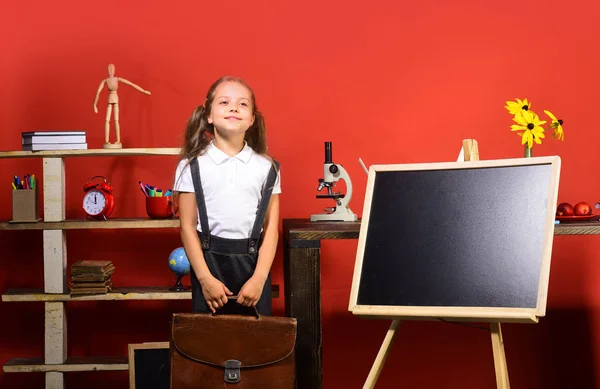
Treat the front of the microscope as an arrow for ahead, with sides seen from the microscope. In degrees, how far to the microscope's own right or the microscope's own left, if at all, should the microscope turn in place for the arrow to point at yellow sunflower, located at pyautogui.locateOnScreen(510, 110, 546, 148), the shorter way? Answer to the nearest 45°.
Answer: approximately 180°

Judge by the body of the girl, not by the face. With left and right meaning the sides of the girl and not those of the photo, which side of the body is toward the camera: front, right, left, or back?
front

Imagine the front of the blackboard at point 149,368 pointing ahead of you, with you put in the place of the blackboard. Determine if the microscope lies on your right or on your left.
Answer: on your left

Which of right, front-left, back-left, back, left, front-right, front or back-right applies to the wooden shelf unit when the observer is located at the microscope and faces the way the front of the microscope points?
front

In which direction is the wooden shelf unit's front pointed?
toward the camera

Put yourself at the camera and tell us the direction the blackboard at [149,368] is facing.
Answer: facing the viewer

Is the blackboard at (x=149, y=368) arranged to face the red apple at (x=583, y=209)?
no

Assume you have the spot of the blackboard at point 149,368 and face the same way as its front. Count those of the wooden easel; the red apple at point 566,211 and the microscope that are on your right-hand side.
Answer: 0

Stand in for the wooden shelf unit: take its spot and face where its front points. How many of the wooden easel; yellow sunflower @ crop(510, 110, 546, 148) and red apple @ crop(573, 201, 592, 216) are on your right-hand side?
0

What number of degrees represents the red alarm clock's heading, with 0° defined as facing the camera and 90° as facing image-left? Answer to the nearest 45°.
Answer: approximately 45°

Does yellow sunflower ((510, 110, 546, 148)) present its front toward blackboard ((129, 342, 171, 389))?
no

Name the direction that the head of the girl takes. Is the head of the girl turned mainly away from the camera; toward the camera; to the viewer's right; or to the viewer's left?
toward the camera

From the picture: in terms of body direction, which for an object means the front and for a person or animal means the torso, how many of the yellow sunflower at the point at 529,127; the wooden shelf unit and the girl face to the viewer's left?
0

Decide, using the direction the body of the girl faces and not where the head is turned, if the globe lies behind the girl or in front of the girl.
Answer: behind

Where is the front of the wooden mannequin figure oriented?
toward the camera
